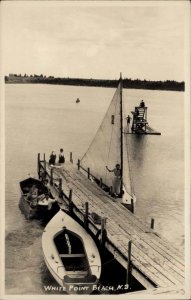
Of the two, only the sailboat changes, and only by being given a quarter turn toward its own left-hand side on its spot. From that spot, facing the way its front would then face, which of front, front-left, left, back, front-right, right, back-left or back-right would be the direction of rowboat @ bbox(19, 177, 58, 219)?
back-left

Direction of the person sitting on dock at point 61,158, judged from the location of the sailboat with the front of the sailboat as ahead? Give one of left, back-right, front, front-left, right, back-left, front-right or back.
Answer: back-right

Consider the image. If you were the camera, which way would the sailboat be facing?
facing the viewer and to the right of the viewer

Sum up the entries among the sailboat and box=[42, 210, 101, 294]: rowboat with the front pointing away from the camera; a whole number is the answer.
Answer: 1

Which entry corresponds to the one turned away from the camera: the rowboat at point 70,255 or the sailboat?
the rowboat

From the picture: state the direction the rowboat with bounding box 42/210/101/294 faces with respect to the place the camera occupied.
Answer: facing away from the viewer
